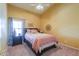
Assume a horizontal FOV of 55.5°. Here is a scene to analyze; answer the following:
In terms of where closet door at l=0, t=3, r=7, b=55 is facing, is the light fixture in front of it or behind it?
in front

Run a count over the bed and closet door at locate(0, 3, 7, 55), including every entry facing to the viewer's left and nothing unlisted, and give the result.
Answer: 0

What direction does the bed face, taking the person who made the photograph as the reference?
facing the viewer and to the right of the viewer

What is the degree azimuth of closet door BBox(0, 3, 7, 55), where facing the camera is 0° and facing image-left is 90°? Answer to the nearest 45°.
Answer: approximately 270°

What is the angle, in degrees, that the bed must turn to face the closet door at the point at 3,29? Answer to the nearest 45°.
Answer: approximately 135° to its right

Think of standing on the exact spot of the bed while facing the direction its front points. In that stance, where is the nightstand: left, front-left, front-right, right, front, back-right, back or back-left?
back-right
